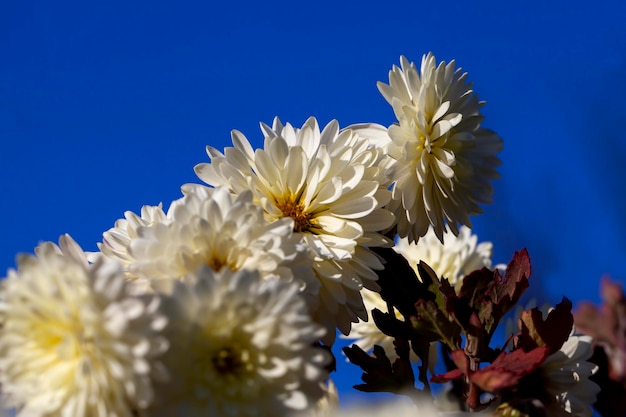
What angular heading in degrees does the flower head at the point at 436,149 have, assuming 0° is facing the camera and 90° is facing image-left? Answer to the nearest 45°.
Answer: approximately 45°
